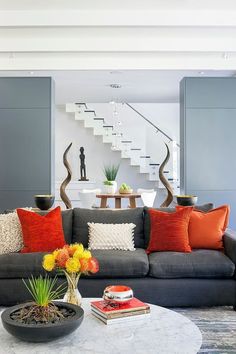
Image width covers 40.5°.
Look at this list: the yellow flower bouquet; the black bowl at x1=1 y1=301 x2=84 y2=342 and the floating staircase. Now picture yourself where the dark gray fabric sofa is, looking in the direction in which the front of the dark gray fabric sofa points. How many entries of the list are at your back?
1

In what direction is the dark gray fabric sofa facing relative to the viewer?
toward the camera

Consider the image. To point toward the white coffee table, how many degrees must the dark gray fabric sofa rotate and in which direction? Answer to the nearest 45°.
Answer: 0° — it already faces it

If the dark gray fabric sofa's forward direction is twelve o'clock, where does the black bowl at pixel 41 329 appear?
The black bowl is roughly at 1 o'clock from the dark gray fabric sofa.

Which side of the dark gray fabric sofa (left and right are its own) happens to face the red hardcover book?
front

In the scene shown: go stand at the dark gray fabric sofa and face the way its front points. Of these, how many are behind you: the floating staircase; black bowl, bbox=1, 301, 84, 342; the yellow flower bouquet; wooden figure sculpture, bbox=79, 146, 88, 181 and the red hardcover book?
2

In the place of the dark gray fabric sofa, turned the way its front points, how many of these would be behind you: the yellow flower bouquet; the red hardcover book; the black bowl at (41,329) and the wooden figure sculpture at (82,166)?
1

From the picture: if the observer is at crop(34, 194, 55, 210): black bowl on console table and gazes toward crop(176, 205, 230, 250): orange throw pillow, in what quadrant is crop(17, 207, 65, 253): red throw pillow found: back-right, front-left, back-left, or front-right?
front-right
